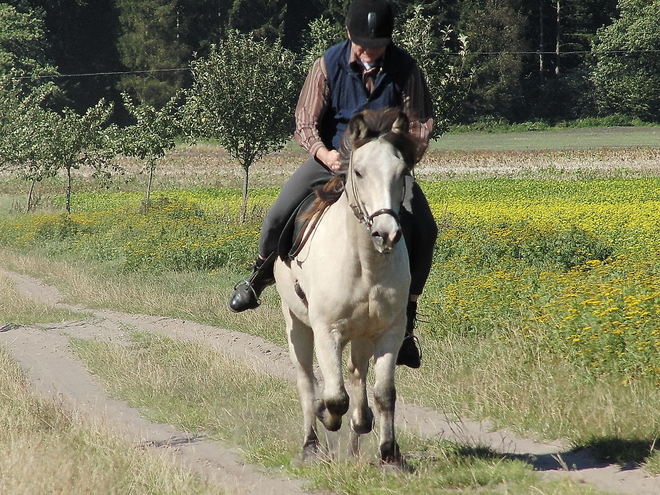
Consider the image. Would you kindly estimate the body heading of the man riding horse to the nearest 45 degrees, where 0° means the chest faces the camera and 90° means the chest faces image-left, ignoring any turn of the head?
approximately 0°
